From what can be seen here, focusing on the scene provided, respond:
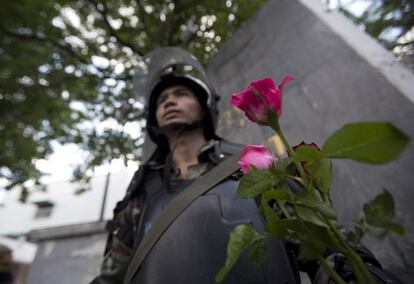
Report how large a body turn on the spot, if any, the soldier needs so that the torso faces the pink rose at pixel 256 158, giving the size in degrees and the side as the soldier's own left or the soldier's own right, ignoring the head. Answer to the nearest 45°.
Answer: approximately 45° to the soldier's own left

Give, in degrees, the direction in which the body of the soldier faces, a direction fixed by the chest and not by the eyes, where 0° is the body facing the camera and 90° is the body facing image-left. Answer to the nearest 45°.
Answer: approximately 0°
